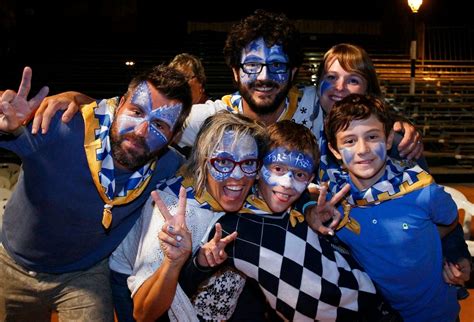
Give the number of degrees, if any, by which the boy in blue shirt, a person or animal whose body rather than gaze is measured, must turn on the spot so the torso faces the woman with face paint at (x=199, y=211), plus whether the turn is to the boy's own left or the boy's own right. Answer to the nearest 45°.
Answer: approximately 90° to the boy's own right

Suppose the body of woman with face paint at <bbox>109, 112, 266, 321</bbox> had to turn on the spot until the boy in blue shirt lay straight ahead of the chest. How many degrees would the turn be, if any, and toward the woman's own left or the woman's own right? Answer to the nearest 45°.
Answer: approximately 45° to the woman's own left

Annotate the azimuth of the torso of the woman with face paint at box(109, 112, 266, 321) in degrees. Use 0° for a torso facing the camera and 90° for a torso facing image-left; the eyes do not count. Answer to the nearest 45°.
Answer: approximately 315°

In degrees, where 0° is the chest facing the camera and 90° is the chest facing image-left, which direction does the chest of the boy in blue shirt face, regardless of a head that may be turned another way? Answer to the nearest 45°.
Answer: approximately 0°
